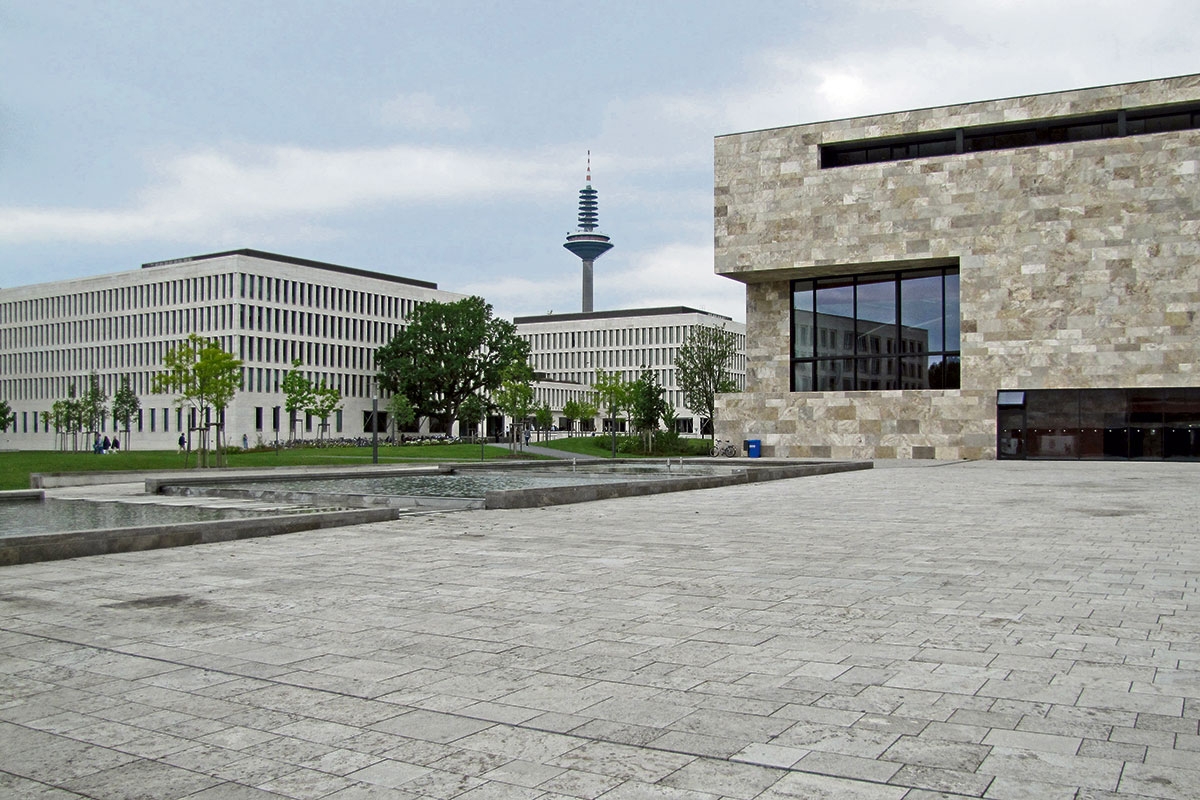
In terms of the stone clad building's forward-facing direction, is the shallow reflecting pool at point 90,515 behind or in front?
in front

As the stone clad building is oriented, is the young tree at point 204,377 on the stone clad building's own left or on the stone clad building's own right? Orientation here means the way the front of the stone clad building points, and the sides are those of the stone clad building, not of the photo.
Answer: on the stone clad building's own right

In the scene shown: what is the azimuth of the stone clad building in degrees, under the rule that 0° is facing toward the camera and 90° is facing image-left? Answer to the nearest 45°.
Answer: approximately 0°

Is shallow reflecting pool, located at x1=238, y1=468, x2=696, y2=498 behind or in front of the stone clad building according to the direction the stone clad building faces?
in front

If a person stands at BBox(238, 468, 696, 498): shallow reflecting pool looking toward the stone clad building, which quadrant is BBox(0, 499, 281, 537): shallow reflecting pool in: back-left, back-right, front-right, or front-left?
back-right
